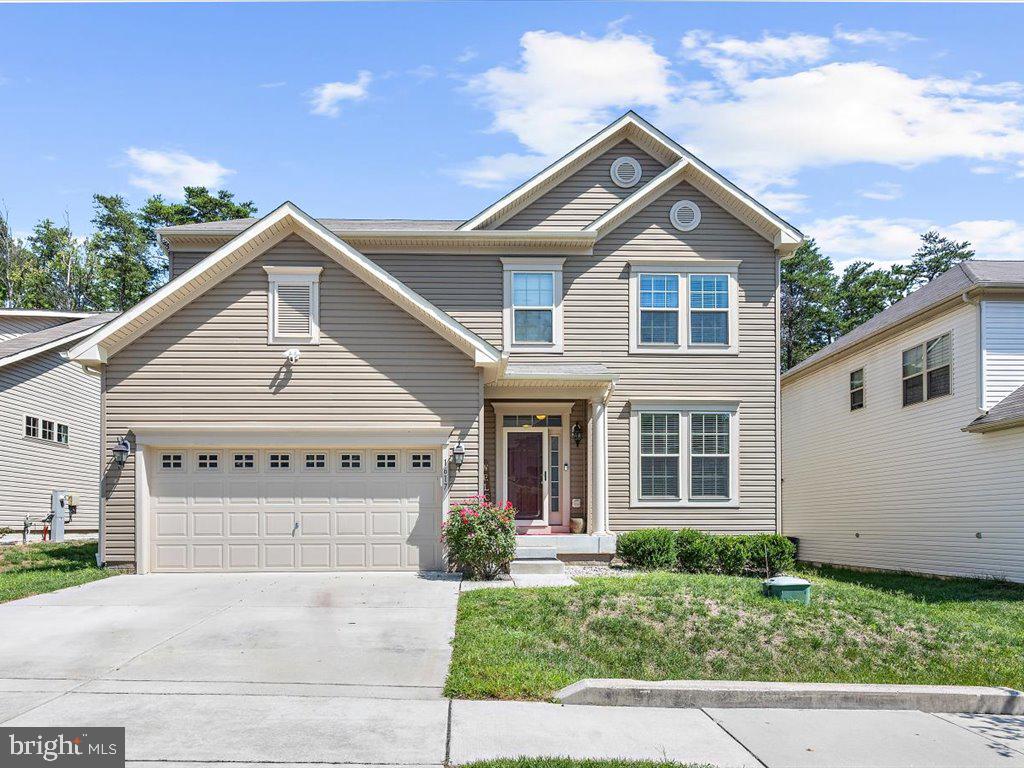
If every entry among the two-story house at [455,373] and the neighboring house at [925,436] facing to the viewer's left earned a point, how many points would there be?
0

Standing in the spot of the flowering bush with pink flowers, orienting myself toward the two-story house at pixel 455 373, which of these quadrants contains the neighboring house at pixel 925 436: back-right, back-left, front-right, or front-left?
front-right

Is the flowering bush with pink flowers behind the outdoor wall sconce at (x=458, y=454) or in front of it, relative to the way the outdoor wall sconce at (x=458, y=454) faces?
in front

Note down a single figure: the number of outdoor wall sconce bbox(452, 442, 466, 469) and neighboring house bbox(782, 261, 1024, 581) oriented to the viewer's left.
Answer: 0

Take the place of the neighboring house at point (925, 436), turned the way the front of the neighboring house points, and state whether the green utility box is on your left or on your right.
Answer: on your right

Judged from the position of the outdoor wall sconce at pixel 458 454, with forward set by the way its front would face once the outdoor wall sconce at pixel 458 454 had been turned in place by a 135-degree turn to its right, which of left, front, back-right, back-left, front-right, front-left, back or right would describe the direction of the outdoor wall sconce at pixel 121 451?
front-left

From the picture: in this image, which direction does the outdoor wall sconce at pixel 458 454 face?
toward the camera

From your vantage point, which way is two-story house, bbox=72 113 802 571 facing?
toward the camera

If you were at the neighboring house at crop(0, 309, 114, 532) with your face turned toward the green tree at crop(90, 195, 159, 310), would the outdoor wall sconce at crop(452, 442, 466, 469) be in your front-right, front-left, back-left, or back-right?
back-right

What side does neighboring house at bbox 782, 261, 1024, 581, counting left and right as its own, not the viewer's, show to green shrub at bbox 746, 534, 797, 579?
right

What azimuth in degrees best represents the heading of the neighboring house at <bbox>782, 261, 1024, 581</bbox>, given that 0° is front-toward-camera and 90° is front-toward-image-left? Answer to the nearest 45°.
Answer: approximately 315°

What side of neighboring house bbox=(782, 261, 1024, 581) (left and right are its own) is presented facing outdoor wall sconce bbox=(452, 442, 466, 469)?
right

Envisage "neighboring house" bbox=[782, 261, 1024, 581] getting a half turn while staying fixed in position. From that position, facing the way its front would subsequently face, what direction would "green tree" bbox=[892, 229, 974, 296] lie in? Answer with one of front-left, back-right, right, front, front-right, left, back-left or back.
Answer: front-right

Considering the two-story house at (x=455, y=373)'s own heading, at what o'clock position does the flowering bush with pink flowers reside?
The flowering bush with pink flowers is roughly at 12 o'clock from the two-story house.
